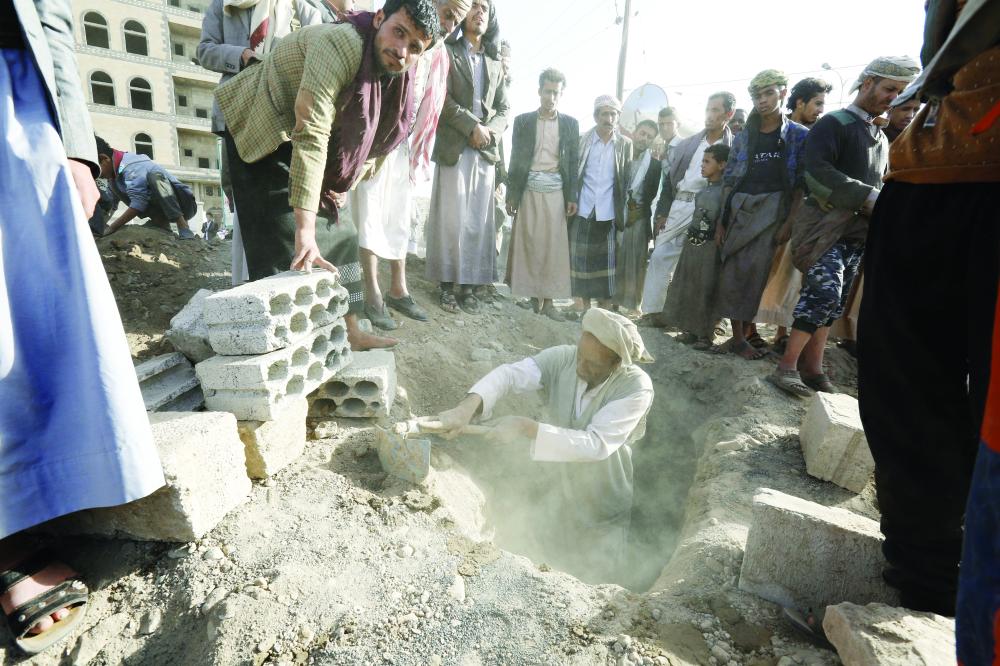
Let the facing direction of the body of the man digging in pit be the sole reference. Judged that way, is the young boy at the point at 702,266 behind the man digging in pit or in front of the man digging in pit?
behind

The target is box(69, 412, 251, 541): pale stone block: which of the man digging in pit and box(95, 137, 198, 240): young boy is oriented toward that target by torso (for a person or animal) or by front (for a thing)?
the man digging in pit

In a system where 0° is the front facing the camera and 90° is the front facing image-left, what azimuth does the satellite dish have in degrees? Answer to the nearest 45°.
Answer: approximately 45°

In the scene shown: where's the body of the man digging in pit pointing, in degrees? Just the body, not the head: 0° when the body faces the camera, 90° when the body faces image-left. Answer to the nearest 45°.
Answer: approximately 45°
